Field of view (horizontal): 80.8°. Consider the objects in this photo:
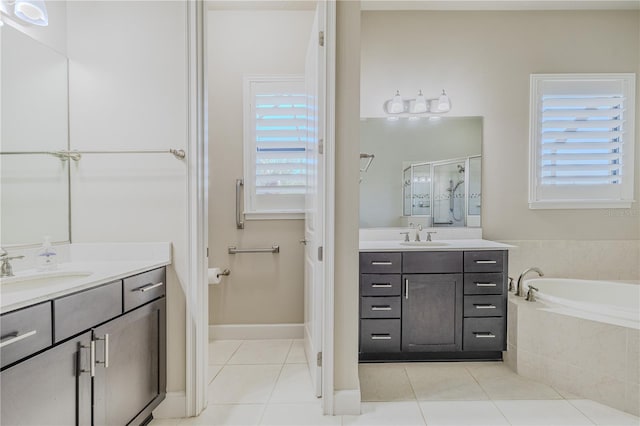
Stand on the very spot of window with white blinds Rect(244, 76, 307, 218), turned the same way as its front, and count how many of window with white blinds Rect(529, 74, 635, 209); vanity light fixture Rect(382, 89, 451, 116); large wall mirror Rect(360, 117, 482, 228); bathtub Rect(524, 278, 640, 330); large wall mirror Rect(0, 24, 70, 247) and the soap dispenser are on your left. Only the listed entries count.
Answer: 4

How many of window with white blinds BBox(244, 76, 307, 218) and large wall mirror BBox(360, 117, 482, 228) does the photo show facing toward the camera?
2

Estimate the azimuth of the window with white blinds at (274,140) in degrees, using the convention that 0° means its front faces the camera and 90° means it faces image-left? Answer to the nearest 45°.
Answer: approximately 0°

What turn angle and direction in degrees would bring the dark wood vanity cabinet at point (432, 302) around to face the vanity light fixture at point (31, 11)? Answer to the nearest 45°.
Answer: approximately 45° to its right

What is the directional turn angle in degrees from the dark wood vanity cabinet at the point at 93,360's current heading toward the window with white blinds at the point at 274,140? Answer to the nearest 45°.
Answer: approximately 90° to its left

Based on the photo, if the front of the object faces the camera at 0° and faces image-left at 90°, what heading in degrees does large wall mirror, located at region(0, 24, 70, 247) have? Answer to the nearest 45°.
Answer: approximately 315°

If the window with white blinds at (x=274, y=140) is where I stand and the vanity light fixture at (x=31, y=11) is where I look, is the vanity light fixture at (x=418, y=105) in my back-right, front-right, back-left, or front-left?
back-left

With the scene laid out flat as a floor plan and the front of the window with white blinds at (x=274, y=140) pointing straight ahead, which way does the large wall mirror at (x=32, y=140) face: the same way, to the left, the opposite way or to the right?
to the left

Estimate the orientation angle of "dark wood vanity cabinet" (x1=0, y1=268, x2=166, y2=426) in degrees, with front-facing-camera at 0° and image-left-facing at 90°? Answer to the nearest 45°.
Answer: approximately 315°

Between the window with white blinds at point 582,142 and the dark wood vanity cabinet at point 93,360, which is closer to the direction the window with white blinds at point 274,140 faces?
the dark wood vanity cabinet

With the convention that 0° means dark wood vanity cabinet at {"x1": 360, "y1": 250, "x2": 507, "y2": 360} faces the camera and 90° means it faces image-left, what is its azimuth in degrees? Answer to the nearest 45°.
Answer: approximately 0°
